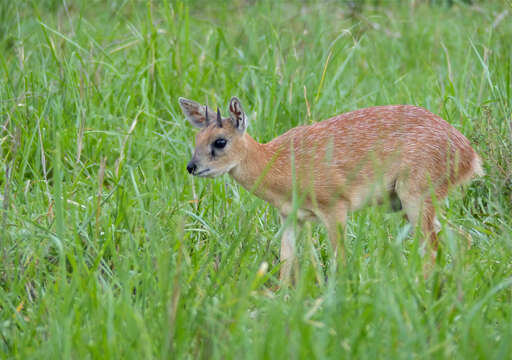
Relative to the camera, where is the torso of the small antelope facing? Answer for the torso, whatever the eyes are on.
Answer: to the viewer's left
